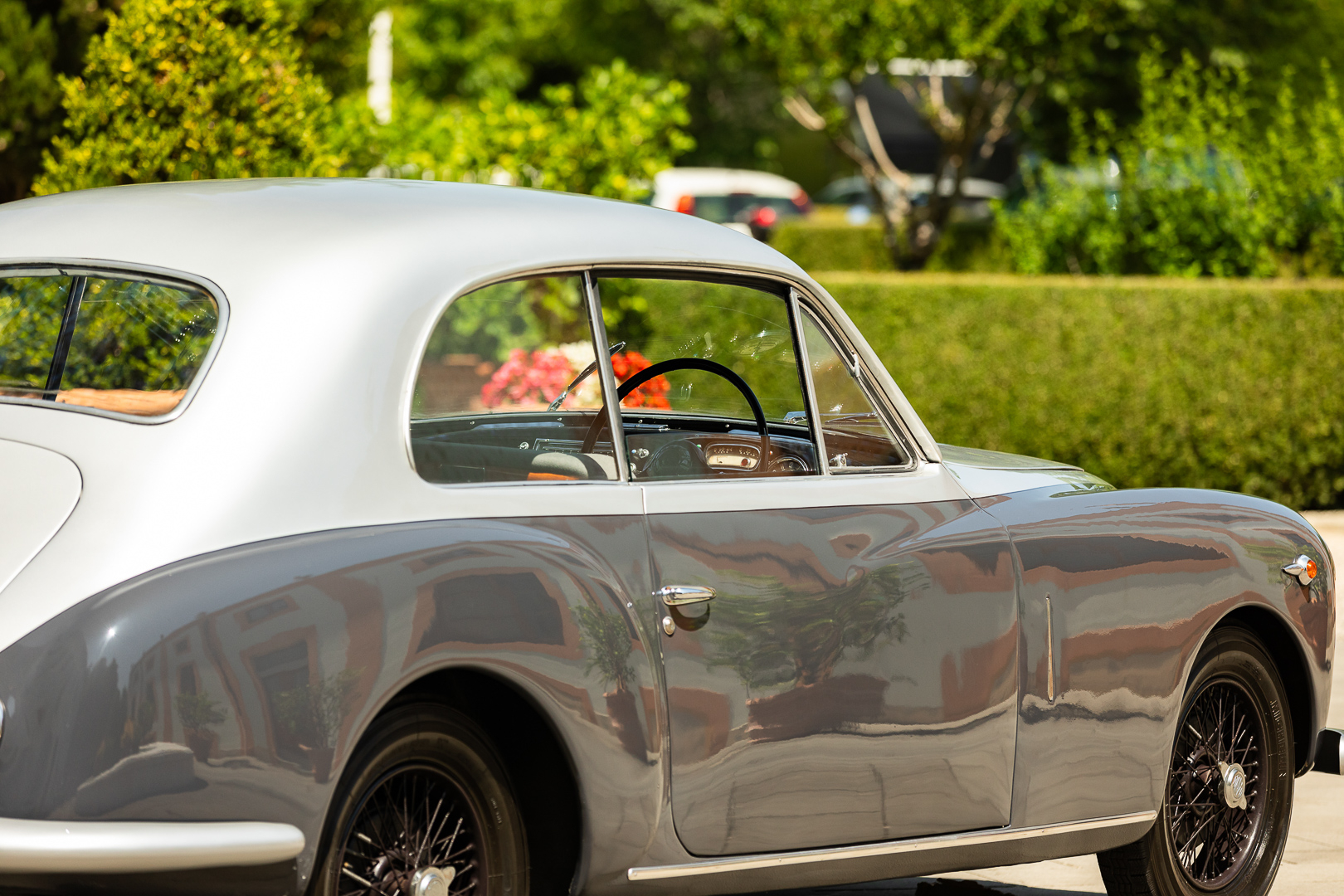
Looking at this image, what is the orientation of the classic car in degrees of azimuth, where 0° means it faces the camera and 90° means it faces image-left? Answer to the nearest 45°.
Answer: approximately 225°

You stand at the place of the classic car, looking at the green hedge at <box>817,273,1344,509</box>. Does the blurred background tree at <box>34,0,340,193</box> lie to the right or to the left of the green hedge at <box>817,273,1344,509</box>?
left

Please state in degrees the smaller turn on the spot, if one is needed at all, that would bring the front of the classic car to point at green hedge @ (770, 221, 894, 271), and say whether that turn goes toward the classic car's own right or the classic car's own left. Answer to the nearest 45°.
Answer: approximately 45° to the classic car's own left

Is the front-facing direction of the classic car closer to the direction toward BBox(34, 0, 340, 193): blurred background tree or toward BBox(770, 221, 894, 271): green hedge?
the green hedge

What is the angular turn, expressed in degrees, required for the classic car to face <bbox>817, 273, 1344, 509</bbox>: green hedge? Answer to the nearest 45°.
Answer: approximately 45° to its left

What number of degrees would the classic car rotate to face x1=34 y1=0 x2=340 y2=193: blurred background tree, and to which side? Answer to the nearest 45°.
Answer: approximately 90° to its left

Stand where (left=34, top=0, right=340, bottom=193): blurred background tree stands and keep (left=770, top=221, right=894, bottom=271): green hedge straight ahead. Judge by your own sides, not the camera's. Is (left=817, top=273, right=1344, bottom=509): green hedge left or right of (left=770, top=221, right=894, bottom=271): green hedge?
right

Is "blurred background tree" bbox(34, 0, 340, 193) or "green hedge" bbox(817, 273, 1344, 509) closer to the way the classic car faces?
the green hedge

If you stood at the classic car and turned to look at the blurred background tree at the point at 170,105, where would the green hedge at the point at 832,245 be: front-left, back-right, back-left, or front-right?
front-right
